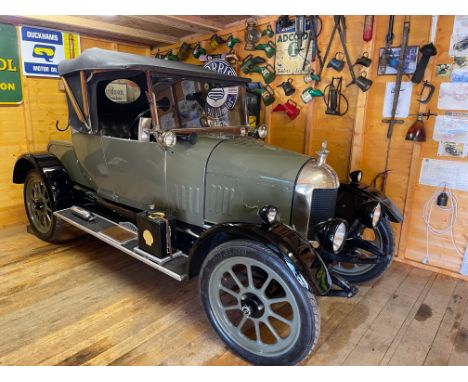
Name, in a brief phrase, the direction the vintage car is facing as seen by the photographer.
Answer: facing the viewer and to the right of the viewer

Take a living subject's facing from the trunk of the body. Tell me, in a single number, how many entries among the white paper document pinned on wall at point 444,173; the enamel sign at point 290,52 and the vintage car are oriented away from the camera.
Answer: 0

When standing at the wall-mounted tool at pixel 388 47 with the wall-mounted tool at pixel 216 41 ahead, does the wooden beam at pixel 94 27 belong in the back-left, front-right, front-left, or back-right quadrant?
front-left

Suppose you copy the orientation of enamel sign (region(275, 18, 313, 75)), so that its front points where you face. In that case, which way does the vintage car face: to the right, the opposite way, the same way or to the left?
to the left

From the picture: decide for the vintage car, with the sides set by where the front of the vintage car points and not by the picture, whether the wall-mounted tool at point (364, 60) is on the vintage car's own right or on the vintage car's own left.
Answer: on the vintage car's own left

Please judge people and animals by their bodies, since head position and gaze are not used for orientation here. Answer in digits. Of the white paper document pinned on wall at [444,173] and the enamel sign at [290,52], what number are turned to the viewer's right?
0

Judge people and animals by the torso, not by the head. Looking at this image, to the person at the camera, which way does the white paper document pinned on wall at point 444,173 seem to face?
facing the viewer

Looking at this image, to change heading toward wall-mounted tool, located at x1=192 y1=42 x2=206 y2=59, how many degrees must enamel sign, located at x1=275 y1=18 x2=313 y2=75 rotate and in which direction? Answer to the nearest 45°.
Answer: approximately 90° to its right

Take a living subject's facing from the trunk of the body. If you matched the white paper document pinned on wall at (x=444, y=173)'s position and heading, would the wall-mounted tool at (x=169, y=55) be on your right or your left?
on your right

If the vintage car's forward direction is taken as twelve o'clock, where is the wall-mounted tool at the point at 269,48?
The wall-mounted tool is roughly at 8 o'clock from the vintage car.

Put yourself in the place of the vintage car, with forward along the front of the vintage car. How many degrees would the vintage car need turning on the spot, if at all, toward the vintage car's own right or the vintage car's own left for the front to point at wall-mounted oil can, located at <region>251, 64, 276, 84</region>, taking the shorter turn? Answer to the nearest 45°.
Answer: approximately 135° to the vintage car's own left

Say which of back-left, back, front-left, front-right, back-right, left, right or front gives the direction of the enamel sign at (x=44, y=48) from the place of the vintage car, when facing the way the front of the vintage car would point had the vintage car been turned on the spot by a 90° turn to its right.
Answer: right

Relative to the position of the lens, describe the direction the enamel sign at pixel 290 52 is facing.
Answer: facing the viewer and to the left of the viewer

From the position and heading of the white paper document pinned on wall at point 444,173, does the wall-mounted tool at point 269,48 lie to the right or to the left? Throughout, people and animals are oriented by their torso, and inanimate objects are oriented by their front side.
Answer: on its right
